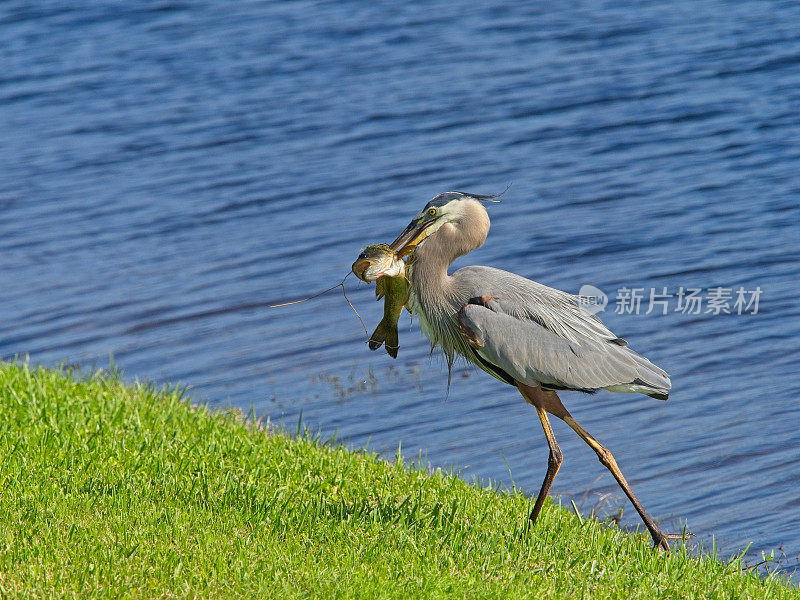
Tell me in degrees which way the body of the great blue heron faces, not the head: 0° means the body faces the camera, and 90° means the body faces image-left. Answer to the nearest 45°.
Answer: approximately 90°
